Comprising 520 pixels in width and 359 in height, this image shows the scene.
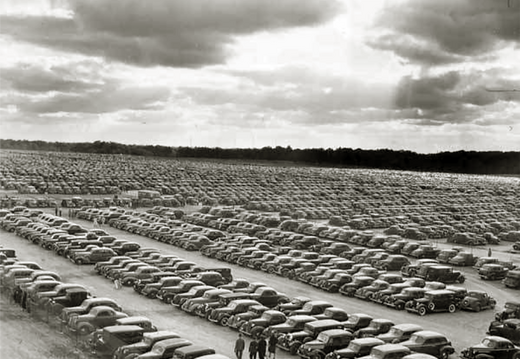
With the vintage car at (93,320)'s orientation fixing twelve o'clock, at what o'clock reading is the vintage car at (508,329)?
the vintage car at (508,329) is roughly at 8 o'clock from the vintage car at (93,320).

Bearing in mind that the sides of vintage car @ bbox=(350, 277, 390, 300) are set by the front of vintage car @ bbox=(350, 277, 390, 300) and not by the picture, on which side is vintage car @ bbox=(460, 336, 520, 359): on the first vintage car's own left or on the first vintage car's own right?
on the first vintage car's own left

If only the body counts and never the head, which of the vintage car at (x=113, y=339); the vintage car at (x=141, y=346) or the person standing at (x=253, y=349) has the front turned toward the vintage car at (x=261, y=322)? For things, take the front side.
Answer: the person standing

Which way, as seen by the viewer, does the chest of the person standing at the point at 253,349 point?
away from the camera

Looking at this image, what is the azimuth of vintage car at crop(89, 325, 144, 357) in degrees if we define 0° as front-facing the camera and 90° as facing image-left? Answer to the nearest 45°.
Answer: approximately 45°

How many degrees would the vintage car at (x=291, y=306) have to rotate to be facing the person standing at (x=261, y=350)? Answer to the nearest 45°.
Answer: approximately 45° to its left

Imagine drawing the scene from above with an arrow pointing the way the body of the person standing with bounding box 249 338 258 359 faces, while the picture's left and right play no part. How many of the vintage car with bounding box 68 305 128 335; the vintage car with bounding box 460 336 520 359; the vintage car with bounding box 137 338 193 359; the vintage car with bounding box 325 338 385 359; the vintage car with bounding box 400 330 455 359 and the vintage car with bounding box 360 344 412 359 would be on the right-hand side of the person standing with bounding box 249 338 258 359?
4

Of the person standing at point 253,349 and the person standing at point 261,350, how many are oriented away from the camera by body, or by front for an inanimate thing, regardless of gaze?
2

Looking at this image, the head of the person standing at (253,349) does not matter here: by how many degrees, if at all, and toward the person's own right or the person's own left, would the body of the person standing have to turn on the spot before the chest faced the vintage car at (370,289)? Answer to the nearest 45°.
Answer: approximately 45° to the person's own right

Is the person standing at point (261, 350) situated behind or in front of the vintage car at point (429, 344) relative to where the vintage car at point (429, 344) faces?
in front

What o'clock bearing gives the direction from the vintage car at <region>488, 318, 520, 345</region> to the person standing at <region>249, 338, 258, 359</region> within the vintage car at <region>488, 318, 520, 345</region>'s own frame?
The person standing is roughly at 12 o'clock from the vintage car.

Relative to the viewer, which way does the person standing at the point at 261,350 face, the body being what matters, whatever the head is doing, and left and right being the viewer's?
facing away from the viewer

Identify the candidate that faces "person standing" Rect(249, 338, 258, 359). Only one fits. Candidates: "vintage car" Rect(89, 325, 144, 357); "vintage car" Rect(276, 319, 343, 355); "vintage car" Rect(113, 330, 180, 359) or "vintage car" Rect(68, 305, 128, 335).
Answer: "vintage car" Rect(276, 319, 343, 355)

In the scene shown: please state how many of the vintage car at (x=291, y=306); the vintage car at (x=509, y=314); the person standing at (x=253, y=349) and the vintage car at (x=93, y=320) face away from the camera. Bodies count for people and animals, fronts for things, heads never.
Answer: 1
